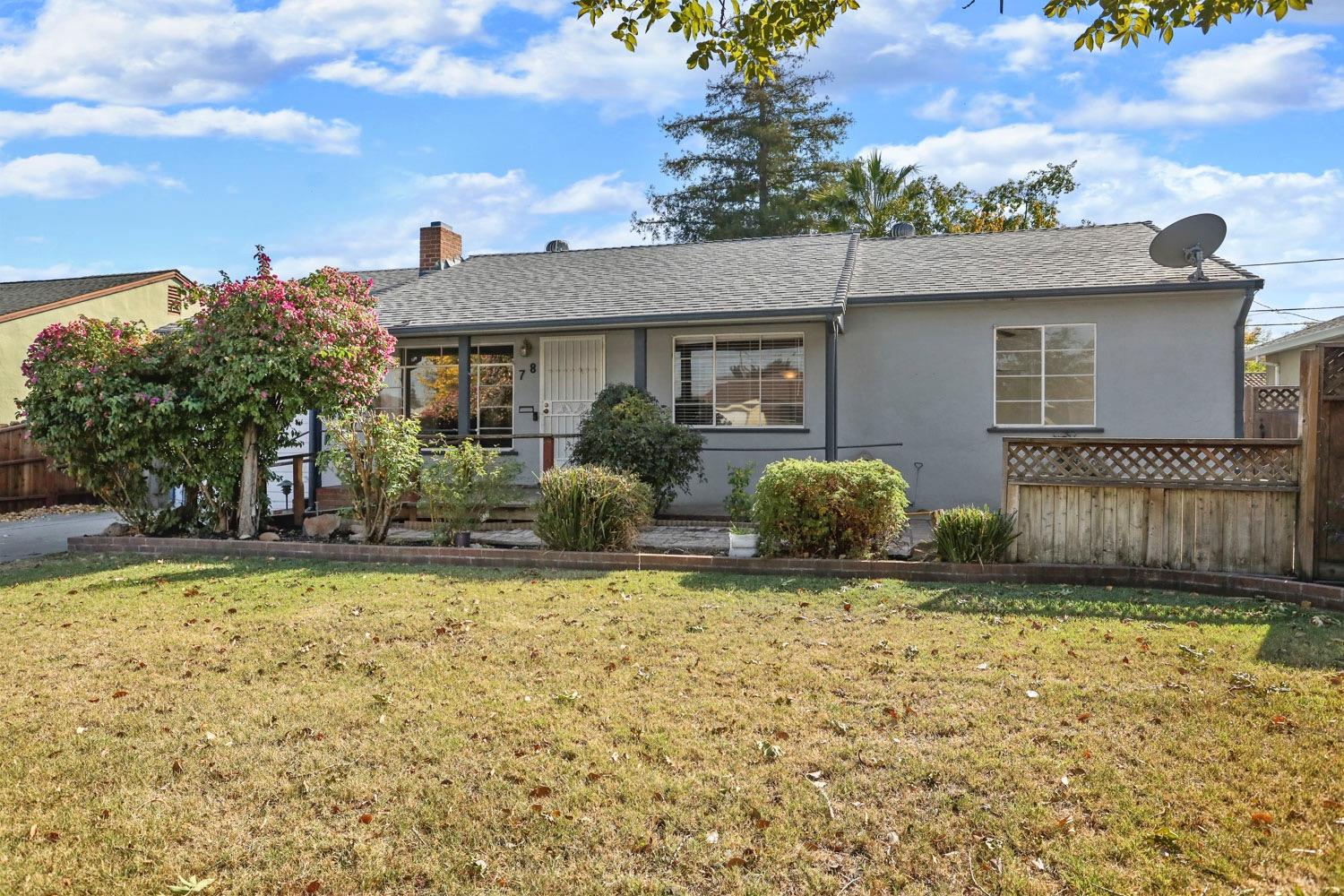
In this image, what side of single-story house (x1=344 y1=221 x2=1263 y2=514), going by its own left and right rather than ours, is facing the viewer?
front

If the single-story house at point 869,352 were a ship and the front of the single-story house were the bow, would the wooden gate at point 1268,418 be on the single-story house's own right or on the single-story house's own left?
on the single-story house's own left

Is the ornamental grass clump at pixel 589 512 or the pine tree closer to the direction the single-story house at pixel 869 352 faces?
the ornamental grass clump

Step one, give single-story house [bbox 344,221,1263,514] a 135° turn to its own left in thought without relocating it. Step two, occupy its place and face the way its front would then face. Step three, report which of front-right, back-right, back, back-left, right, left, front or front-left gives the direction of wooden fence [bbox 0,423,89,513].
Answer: back-left

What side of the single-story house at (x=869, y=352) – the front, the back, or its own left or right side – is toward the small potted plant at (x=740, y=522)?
front

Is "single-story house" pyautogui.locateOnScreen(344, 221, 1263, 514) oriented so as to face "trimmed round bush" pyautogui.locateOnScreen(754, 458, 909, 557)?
yes

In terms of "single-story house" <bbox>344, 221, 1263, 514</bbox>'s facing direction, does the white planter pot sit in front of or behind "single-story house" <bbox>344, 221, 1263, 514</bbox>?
in front

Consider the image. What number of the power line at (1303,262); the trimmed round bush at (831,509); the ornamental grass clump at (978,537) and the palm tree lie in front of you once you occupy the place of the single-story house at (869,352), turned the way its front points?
2

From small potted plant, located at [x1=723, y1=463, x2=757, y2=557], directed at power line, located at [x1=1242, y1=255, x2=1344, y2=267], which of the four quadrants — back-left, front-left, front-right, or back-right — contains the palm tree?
front-left

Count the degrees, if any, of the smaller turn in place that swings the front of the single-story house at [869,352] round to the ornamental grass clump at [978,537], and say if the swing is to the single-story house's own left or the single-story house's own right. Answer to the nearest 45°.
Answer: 0° — it already faces it

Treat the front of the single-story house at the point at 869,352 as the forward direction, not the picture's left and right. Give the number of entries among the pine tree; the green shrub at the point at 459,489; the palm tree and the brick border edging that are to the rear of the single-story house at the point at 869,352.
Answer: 2

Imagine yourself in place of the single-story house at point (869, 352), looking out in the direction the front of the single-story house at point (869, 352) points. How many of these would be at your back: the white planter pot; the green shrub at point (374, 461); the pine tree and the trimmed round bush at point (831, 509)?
1

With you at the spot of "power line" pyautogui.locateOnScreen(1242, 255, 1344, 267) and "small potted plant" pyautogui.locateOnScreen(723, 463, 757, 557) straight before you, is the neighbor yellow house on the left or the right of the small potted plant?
right

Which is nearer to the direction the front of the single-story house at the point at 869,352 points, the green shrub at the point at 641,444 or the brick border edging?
the brick border edging

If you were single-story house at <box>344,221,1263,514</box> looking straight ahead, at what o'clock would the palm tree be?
The palm tree is roughly at 6 o'clock from the single-story house.

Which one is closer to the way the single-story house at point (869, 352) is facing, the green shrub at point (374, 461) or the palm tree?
the green shrub
